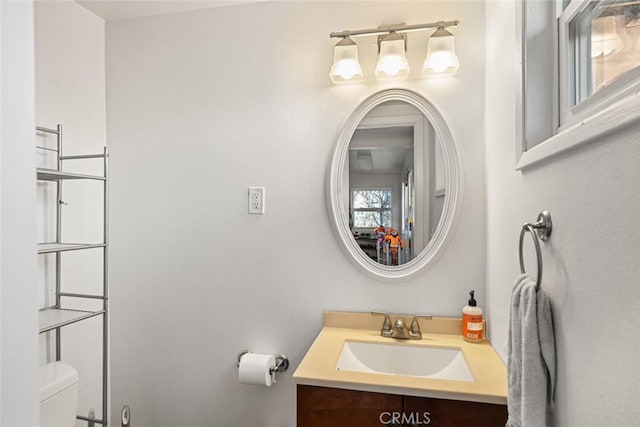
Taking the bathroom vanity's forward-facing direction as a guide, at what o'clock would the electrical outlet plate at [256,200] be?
The electrical outlet plate is roughly at 4 o'clock from the bathroom vanity.

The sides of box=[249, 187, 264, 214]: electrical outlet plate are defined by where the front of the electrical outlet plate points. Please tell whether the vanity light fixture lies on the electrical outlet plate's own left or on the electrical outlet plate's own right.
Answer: on the electrical outlet plate's own left

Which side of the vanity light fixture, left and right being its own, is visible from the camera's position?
front

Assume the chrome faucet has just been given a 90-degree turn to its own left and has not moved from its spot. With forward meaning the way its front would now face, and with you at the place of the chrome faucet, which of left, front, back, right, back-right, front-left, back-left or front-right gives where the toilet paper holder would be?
back

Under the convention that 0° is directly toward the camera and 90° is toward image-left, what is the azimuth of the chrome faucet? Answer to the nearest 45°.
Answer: approximately 0°

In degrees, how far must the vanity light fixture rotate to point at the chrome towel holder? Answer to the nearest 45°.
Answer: approximately 45° to its left
